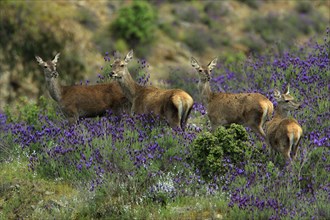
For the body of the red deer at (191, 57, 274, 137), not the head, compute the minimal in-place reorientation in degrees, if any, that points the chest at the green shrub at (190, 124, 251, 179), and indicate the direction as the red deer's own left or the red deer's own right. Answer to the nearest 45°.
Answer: approximately 90° to the red deer's own left

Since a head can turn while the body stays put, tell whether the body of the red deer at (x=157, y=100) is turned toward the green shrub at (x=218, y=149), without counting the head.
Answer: no

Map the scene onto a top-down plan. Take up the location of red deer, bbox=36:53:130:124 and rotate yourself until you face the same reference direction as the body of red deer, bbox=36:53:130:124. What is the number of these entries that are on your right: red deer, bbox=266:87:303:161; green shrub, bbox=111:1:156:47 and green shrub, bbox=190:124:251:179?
1

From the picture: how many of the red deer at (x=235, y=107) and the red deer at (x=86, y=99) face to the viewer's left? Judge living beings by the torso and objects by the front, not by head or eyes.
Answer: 2

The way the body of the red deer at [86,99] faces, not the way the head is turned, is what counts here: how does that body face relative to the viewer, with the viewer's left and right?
facing to the left of the viewer

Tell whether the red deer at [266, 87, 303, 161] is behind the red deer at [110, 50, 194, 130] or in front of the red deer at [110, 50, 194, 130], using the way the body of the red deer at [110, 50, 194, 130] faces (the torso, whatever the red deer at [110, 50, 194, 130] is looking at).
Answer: behind

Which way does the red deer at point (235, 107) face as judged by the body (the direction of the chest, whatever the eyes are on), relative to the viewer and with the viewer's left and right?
facing to the left of the viewer

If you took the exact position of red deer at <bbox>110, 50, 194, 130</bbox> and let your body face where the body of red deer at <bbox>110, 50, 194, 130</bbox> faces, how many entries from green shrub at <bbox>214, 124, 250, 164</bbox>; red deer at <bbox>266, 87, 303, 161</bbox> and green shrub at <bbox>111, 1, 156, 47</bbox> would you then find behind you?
2

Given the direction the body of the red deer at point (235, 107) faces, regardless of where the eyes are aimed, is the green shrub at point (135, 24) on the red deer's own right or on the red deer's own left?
on the red deer's own right

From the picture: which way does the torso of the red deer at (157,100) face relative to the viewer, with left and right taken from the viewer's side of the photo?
facing away from the viewer and to the left of the viewer

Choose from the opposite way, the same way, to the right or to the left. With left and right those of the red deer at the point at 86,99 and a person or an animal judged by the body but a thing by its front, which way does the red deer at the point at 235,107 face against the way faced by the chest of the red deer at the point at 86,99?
the same way

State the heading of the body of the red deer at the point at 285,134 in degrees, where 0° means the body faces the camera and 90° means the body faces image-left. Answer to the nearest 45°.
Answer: approximately 135°

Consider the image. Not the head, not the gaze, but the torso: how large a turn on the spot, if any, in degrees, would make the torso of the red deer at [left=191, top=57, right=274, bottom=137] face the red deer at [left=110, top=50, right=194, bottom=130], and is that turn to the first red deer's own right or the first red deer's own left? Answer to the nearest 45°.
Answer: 0° — it already faces it
